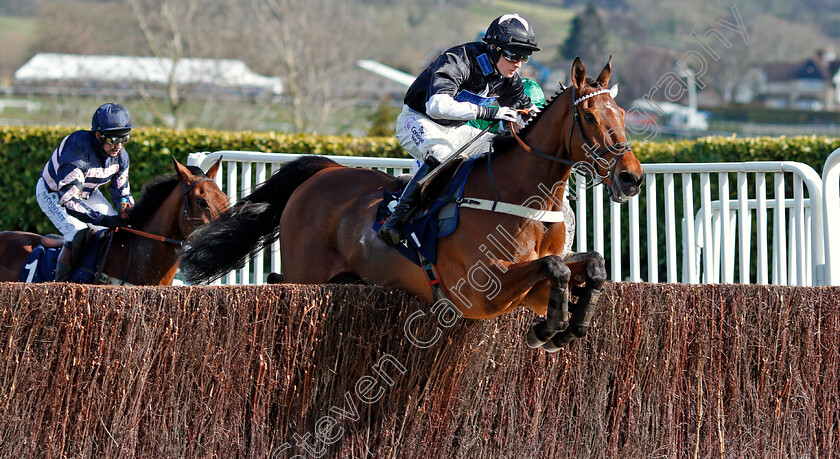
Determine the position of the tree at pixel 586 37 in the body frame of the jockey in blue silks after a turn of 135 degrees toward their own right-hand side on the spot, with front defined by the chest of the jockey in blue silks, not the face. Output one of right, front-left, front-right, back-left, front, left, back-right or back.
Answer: back-right

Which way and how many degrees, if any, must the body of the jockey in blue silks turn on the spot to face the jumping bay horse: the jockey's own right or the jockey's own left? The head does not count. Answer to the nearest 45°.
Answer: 0° — they already face it

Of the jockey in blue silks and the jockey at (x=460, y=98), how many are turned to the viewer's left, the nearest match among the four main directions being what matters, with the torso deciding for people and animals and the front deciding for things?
0

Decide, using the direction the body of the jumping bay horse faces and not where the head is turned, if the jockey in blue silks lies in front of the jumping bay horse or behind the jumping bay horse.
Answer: behind

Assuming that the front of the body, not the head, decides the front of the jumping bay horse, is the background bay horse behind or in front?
behind

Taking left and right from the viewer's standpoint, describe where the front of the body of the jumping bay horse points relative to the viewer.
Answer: facing the viewer and to the right of the viewer
